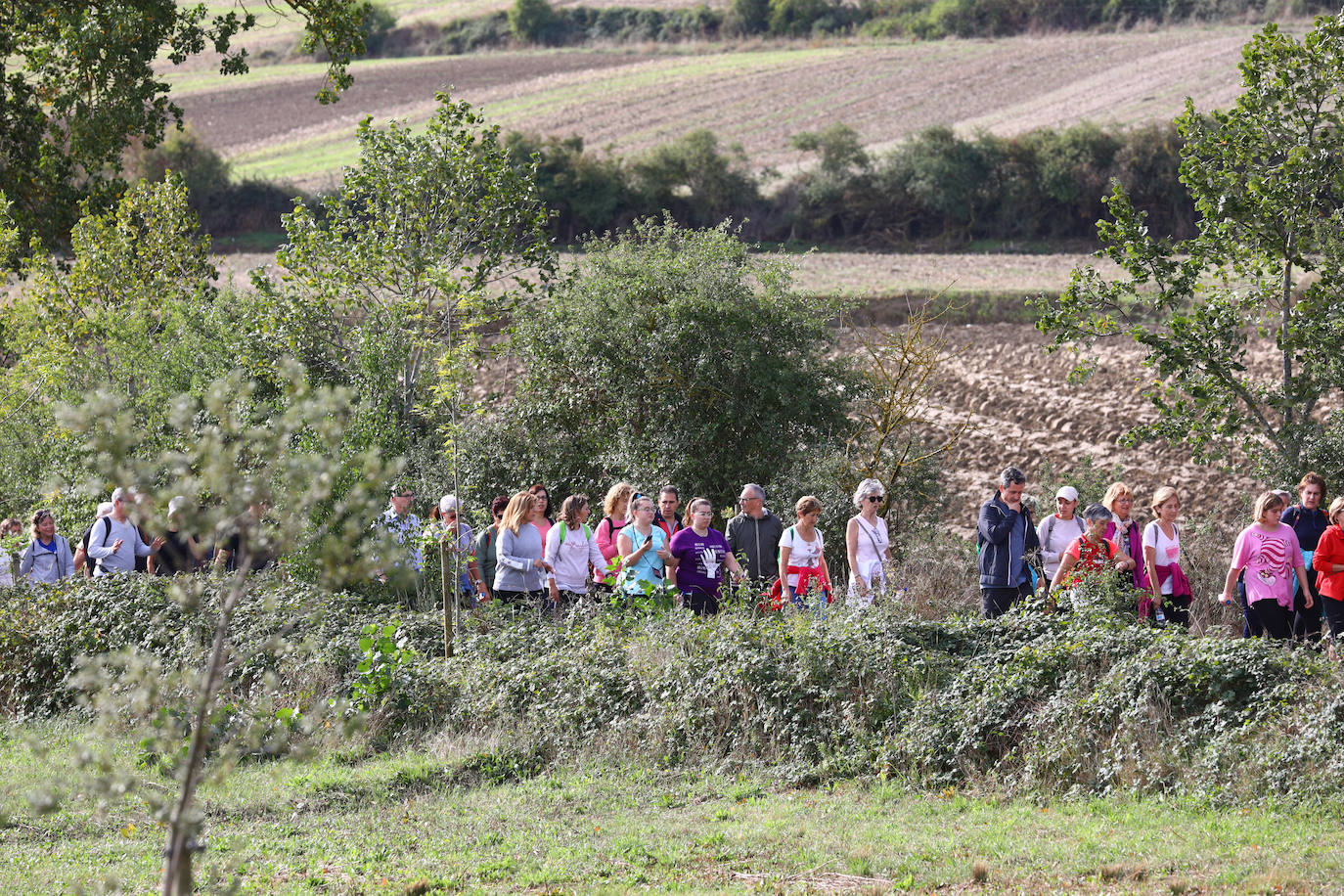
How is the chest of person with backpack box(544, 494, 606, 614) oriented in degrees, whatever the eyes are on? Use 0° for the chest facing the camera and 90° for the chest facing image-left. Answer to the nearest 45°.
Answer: approximately 315°

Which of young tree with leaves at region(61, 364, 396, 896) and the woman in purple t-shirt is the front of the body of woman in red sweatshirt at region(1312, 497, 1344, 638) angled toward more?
the young tree with leaves

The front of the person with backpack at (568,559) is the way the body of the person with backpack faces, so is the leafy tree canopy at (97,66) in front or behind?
behind

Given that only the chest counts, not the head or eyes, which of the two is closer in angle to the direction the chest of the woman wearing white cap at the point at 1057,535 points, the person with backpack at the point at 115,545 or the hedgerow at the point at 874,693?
the hedgerow

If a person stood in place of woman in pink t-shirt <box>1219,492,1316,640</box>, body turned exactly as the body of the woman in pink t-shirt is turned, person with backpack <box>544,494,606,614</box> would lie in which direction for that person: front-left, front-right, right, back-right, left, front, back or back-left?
back-right

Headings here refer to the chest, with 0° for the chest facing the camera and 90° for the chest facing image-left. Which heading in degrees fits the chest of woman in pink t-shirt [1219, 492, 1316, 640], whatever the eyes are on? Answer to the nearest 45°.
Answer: approximately 315°
